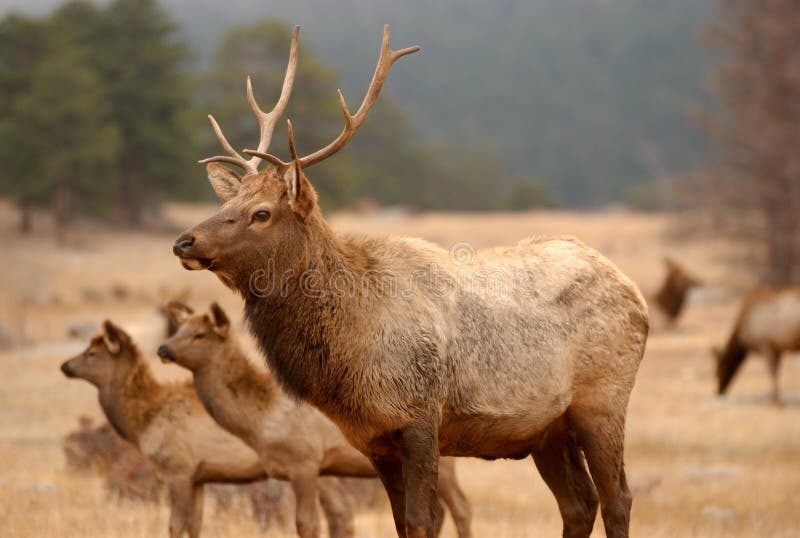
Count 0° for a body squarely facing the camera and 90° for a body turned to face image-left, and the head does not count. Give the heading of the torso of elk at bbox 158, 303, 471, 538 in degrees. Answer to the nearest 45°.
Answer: approximately 90°

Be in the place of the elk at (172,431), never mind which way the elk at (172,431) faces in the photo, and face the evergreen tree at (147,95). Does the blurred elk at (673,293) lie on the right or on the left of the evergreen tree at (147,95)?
right

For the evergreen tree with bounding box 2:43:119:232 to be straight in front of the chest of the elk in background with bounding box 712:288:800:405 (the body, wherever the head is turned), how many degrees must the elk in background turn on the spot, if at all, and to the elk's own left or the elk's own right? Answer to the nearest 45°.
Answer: approximately 45° to the elk's own right

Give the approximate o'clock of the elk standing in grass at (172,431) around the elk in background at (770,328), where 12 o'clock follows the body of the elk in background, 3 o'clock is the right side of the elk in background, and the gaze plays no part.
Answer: The elk standing in grass is roughly at 10 o'clock from the elk in background.

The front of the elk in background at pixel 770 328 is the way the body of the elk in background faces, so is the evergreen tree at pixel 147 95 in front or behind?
in front

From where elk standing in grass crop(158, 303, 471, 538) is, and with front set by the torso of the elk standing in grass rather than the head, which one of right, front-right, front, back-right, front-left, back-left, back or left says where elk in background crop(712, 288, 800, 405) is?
back-right

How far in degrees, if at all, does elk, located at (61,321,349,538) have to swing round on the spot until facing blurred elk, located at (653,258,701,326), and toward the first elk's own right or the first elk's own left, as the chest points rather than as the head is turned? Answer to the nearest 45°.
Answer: approximately 135° to the first elk's own right

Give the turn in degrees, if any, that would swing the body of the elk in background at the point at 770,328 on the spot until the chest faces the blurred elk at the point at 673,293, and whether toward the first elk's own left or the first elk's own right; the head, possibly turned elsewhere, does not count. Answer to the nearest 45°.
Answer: approximately 90° to the first elk's own right

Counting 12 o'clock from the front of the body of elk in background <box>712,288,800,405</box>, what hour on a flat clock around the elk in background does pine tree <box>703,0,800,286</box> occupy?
The pine tree is roughly at 3 o'clock from the elk in background.

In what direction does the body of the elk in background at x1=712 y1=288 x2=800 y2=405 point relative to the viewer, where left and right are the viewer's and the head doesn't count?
facing to the left of the viewer

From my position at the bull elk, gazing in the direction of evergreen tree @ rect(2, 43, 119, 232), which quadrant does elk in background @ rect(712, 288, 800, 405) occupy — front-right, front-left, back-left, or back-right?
front-right

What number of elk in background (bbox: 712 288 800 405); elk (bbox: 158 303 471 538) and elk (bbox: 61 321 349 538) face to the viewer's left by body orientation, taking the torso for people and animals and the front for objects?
3

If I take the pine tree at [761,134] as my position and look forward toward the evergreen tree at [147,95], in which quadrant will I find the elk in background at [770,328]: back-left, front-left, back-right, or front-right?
back-left

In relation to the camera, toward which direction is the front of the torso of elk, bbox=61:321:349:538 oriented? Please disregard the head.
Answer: to the viewer's left

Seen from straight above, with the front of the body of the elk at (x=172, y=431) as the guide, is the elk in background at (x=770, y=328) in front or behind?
behind
